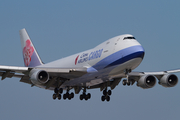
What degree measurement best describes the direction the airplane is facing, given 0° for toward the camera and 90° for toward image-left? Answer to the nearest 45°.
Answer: approximately 315°
